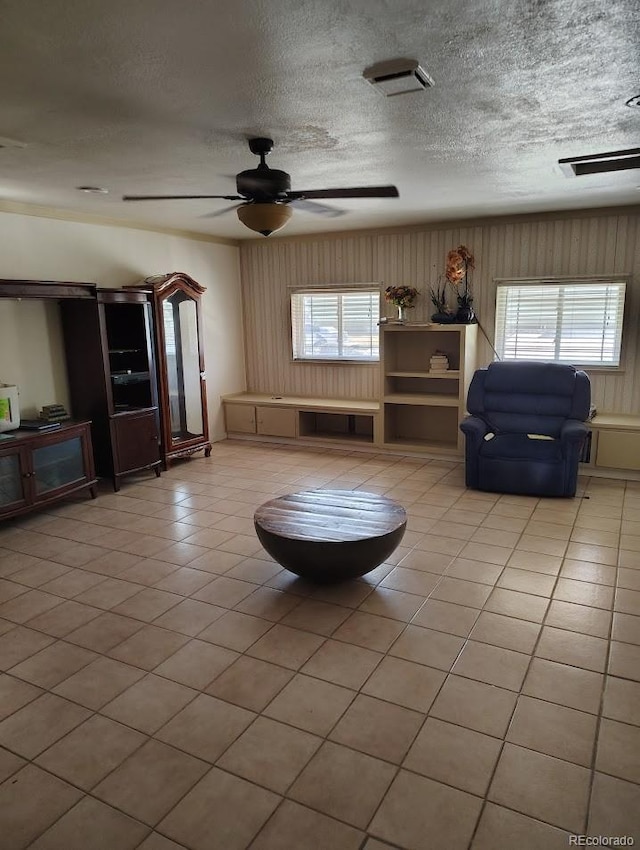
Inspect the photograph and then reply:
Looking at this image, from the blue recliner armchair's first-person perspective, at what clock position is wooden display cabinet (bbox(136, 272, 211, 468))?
The wooden display cabinet is roughly at 3 o'clock from the blue recliner armchair.

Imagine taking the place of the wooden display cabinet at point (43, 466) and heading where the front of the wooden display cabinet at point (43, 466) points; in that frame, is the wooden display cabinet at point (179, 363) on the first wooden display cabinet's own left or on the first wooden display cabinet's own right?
on the first wooden display cabinet's own left

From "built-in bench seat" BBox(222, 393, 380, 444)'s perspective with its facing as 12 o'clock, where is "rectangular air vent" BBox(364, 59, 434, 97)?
The rectangular air vent is roughly at 12 o'clock from the built-in bench seat.

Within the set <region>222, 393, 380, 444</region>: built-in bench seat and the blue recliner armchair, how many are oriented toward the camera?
2

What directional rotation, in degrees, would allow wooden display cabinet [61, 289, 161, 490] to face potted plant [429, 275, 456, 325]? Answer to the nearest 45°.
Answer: approximately 45° to its left

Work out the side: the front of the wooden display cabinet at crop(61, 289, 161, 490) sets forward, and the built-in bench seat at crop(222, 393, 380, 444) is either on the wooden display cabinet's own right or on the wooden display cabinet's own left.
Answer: on the wooden display cabinet's own left

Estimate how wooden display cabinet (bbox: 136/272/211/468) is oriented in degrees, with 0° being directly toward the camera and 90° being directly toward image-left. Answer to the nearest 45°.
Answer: approximately 315°

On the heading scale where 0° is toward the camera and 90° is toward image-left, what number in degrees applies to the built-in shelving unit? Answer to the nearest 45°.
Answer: approximately 0°

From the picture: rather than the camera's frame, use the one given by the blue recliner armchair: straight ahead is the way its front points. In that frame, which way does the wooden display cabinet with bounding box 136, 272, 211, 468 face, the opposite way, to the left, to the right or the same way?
to the left

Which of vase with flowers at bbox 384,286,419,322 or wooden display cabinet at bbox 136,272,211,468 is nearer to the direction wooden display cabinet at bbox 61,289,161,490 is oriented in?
the vase with flowers

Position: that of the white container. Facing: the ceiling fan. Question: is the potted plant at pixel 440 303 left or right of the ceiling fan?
left
